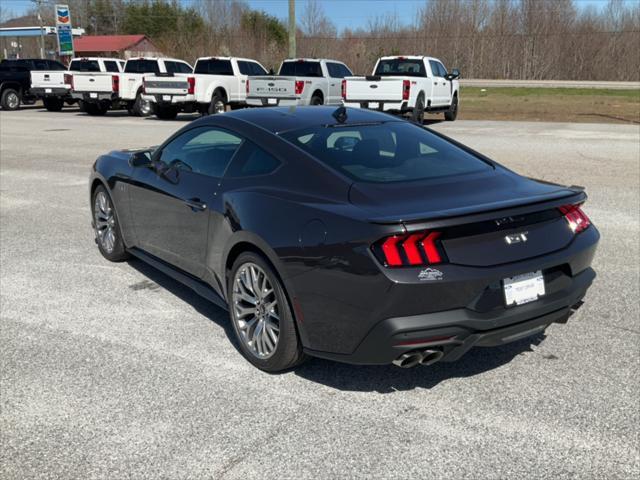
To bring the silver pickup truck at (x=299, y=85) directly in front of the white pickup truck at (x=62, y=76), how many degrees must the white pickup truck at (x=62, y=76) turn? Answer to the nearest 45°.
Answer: approximately 90° to its right

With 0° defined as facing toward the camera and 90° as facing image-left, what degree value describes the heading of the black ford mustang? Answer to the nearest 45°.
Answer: approximately 135°

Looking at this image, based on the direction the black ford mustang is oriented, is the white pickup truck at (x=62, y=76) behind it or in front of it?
in front

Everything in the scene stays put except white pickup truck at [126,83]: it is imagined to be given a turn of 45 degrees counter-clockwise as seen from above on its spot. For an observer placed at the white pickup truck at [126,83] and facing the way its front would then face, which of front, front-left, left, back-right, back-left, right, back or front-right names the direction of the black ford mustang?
back

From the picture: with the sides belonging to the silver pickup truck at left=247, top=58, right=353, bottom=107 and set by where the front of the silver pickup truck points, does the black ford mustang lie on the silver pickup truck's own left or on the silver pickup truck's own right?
on the silver pickup truck's own right

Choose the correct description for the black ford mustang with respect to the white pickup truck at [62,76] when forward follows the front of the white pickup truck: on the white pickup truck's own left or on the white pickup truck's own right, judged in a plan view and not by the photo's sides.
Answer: on the white pickup truck's own right

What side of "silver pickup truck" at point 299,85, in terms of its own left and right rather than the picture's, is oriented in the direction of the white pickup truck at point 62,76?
left

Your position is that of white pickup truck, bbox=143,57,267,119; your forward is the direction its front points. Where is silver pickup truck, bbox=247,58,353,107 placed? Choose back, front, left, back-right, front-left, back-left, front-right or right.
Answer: right

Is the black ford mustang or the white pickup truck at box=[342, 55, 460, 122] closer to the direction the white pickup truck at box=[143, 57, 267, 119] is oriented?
the white pickup truck

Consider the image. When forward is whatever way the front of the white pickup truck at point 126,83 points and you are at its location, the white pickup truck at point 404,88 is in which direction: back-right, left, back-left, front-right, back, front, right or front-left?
right

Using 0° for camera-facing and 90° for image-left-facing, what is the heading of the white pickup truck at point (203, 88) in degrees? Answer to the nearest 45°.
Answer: approximately 225°

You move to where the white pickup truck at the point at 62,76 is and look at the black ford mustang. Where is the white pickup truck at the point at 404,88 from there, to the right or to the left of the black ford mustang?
left

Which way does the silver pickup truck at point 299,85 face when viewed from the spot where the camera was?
facing away from the viewer and to the right of the viewer

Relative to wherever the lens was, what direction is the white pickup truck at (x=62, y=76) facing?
facing away from the viewer and to the right of the viewer

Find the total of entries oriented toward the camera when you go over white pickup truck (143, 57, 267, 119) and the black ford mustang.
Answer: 0
